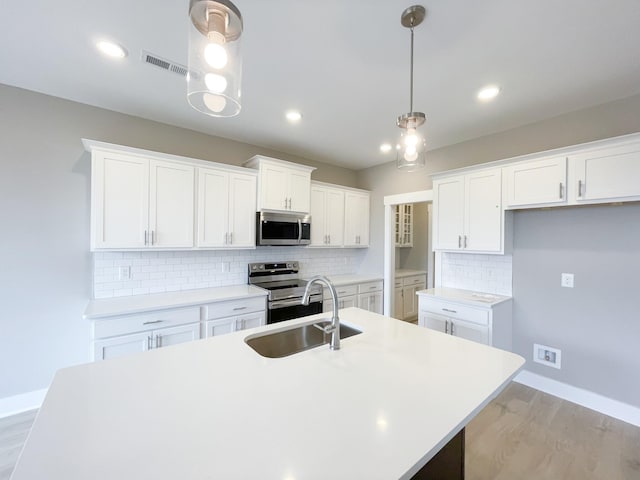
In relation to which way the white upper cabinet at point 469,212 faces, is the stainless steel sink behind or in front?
in front

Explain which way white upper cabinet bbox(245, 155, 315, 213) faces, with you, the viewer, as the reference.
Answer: facing the viewer and to the right of the viewer

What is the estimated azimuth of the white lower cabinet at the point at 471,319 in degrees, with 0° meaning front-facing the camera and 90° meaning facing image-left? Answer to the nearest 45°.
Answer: approximately 45°

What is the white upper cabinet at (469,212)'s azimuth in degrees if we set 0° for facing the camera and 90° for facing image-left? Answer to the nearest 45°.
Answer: approximately 45°

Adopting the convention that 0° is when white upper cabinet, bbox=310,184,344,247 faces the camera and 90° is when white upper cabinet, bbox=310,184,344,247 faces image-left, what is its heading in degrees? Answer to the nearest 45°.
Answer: approximately 315°

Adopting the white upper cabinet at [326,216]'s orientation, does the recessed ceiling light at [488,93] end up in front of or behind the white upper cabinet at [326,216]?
in front

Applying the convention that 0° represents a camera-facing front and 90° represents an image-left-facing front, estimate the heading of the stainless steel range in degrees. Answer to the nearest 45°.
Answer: approximately 315°
